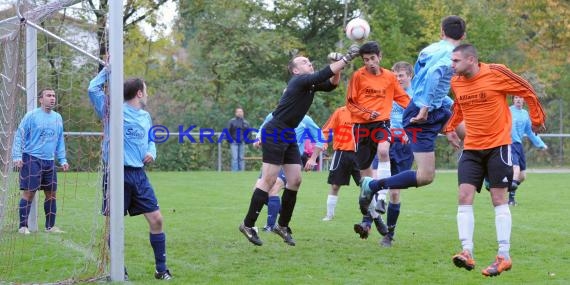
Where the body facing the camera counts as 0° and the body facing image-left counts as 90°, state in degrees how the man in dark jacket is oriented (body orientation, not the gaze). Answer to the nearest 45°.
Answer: approximately 0°

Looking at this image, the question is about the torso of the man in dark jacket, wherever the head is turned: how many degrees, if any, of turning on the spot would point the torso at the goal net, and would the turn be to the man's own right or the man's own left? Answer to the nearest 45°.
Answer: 0° — they already face it
